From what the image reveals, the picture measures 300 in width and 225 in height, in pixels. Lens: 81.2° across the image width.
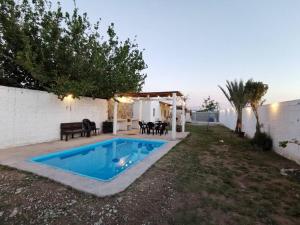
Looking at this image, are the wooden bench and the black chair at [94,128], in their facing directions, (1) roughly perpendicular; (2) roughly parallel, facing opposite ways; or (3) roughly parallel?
roughly parallel

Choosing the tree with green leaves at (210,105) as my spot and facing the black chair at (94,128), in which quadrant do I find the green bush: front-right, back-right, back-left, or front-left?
front-left

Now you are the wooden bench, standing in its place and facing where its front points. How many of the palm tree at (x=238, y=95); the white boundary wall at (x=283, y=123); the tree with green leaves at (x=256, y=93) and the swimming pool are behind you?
0

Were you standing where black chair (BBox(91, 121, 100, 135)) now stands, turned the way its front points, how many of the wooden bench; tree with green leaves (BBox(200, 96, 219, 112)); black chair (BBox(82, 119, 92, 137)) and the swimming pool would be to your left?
1

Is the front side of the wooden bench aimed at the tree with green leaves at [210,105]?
no

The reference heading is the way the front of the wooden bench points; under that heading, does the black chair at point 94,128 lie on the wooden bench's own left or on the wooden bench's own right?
on the wooden bench's own left

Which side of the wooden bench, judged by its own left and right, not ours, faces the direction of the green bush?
front

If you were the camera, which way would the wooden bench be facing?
facing the viewer and to the right of the viewer

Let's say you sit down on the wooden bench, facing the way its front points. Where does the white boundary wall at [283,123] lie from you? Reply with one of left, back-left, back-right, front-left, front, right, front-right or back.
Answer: front

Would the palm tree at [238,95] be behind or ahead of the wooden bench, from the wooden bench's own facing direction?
ahead

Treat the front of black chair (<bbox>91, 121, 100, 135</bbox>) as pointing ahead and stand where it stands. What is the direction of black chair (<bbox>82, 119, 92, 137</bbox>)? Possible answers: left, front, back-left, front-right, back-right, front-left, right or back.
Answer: right

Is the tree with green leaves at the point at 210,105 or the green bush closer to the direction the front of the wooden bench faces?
the green bush

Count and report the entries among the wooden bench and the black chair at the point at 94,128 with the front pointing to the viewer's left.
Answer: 0
